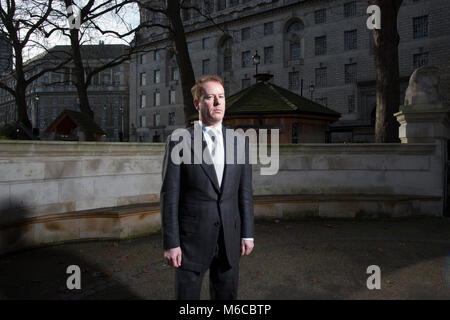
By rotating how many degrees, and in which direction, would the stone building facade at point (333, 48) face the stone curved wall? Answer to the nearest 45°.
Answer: approximately 45° to its left

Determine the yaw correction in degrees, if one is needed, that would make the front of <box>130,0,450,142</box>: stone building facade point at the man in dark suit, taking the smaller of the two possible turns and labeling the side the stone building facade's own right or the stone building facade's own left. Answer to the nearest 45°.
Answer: approximately 45° to the stone building facade's own left

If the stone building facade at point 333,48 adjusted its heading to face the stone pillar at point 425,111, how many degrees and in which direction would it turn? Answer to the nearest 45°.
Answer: approximately 45° to its left

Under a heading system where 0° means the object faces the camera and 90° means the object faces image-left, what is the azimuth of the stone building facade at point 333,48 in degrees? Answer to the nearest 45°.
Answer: approximately 45°

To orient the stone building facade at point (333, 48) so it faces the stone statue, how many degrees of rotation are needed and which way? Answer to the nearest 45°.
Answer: approximately 45° to its left
